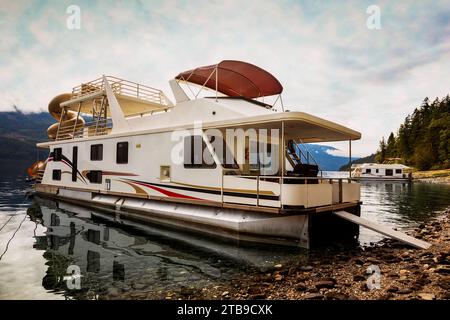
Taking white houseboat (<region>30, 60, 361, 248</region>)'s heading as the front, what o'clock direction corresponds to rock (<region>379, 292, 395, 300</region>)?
The rock is roughly at 1 o'clock from the white houseboat.

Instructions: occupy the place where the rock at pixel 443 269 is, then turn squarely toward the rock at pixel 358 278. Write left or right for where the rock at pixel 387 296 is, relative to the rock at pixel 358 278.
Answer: left

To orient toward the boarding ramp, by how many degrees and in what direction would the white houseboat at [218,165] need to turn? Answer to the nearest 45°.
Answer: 0° — it already faces it

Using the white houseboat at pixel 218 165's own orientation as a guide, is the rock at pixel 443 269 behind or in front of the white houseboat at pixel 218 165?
in front

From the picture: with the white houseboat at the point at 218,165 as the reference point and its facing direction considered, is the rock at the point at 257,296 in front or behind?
in front

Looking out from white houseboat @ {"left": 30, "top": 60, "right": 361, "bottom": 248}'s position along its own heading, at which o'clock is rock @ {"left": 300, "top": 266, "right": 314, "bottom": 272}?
The rock is roughly at 1 o'clock from the white houseboat.

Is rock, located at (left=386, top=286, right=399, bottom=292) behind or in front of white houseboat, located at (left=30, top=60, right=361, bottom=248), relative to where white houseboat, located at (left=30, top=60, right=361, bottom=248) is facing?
in front

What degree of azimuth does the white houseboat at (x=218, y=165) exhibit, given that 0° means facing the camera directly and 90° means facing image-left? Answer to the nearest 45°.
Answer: approximately 315°

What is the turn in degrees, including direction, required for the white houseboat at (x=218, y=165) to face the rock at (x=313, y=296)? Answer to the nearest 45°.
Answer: approximately 45° to its right
